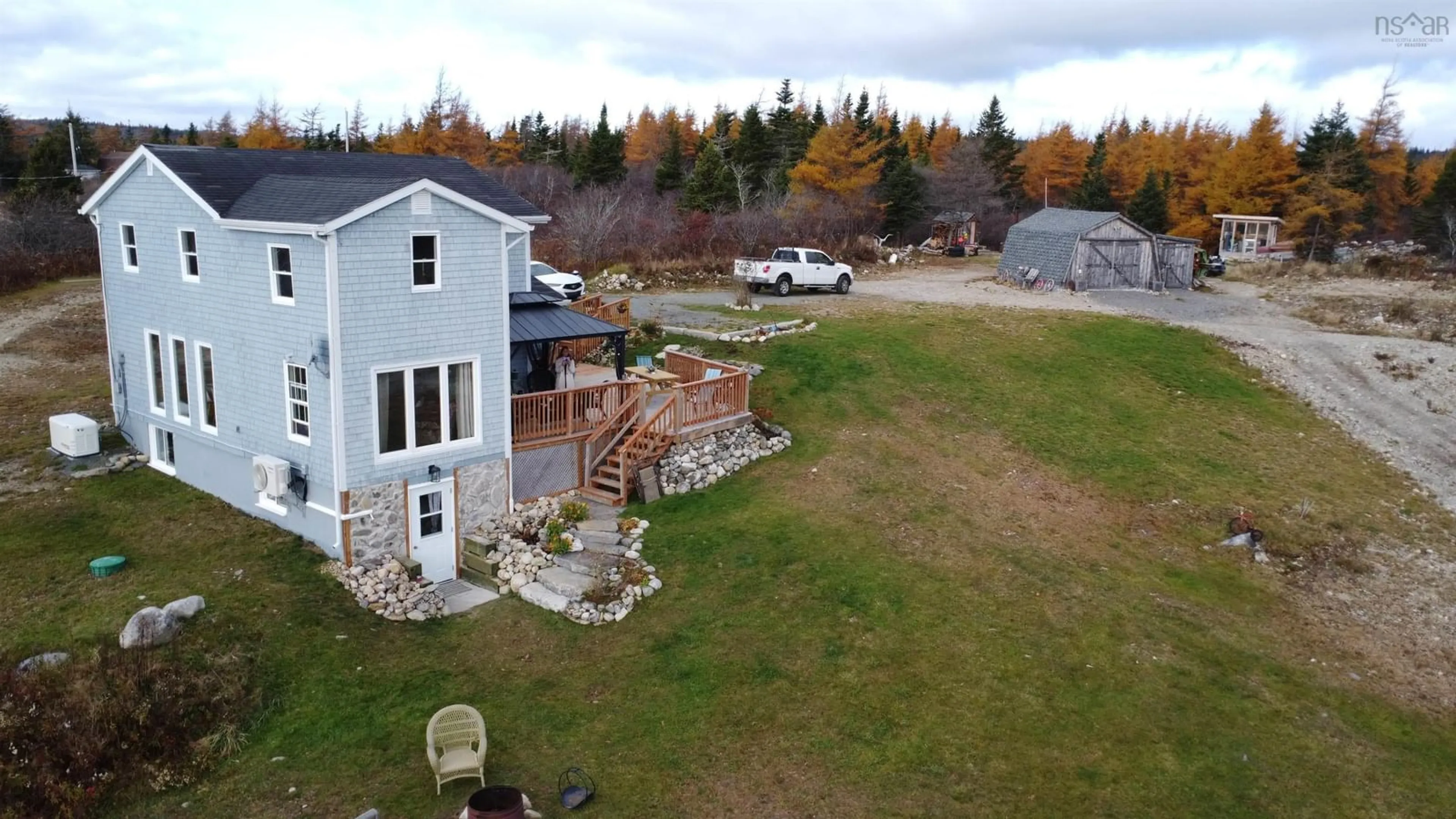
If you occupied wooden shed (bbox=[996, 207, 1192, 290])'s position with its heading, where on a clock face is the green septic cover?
The green septic cover is roughly at 2 o'clock from the wooden shed.

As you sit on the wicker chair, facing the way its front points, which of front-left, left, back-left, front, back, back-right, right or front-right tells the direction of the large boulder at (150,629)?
back-right

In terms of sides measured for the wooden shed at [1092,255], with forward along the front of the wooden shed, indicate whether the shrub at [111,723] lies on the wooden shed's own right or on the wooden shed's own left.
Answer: on the wooden shed's own right

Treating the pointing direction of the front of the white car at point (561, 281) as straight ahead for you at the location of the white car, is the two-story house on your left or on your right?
on your right

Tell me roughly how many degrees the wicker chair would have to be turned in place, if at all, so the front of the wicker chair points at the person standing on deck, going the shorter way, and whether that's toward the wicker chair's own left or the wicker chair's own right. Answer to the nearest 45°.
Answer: approximately 180°

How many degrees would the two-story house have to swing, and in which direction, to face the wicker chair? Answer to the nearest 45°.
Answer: approximately 45° to its right

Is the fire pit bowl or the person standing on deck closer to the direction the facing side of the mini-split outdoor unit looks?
the fire pit bowl

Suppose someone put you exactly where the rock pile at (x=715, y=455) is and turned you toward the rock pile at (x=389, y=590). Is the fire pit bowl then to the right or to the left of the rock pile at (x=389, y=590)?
left

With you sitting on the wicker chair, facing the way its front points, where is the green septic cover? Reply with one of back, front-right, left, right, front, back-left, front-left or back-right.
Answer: back-right

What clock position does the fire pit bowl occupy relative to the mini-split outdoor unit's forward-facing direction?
The fire pit bowl is roughly at 10 o'clock from the mini-split outdoor unit.

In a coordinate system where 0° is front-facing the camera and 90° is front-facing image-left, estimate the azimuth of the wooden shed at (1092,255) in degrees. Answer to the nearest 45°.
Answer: approximately 315°
